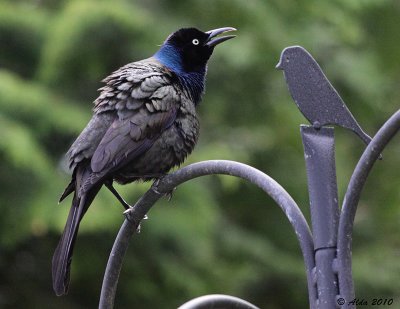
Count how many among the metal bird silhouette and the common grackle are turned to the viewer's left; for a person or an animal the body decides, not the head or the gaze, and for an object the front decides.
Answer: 1

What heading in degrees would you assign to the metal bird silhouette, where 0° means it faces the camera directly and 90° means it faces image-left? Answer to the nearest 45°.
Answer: approximately 90°

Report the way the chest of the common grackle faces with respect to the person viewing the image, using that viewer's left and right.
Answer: facing to the right of the viewer

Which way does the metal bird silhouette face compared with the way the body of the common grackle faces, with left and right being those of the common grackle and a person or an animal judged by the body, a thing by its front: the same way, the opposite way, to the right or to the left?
the opposite way

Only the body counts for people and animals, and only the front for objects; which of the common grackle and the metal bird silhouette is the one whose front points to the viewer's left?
the metal bird silhouette

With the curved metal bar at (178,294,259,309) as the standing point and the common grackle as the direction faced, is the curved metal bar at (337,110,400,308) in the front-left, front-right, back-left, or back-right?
back-right
